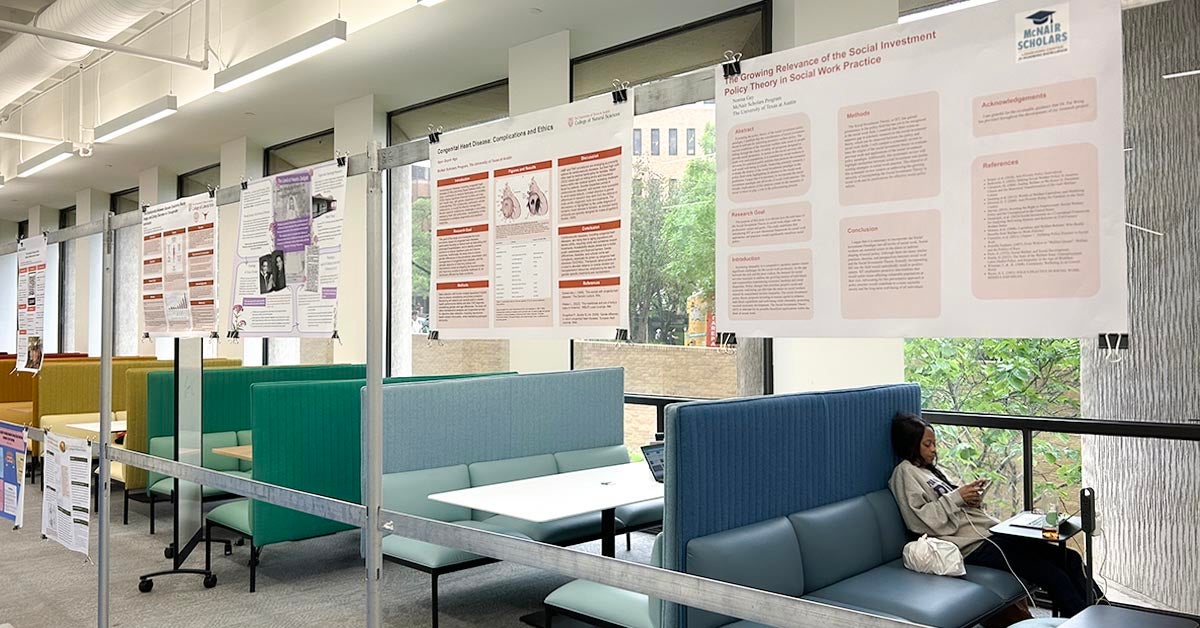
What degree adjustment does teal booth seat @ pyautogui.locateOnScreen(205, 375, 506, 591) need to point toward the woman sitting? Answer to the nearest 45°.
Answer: approximately 180°

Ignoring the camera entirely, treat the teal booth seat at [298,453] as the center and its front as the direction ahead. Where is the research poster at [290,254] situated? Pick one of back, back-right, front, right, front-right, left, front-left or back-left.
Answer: back-left

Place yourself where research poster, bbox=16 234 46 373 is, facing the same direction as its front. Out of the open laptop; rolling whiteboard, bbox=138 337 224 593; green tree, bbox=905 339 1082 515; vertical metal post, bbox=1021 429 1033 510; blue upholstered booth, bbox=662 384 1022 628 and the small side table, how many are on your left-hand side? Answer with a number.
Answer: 6

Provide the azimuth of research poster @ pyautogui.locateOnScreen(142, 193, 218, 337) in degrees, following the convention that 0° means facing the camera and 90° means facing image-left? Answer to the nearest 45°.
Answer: approximately 45°

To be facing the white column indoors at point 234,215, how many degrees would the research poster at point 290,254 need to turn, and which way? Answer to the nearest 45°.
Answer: approximately 135° to its right

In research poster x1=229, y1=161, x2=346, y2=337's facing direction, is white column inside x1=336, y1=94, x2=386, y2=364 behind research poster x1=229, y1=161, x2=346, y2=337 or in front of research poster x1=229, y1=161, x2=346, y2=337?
behind

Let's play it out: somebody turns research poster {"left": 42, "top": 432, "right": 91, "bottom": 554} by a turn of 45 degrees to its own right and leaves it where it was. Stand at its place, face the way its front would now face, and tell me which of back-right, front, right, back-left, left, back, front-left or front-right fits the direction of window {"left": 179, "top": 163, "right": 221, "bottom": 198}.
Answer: right

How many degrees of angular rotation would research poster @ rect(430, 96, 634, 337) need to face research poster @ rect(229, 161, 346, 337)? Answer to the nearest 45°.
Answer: approximately 90° to its right

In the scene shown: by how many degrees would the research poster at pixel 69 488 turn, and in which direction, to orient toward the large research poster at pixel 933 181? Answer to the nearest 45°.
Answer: approximately 45° to its left

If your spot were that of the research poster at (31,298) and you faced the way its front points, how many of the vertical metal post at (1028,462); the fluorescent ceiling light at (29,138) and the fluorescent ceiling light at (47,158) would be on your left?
1

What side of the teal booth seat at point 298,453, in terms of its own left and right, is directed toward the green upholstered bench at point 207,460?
front
